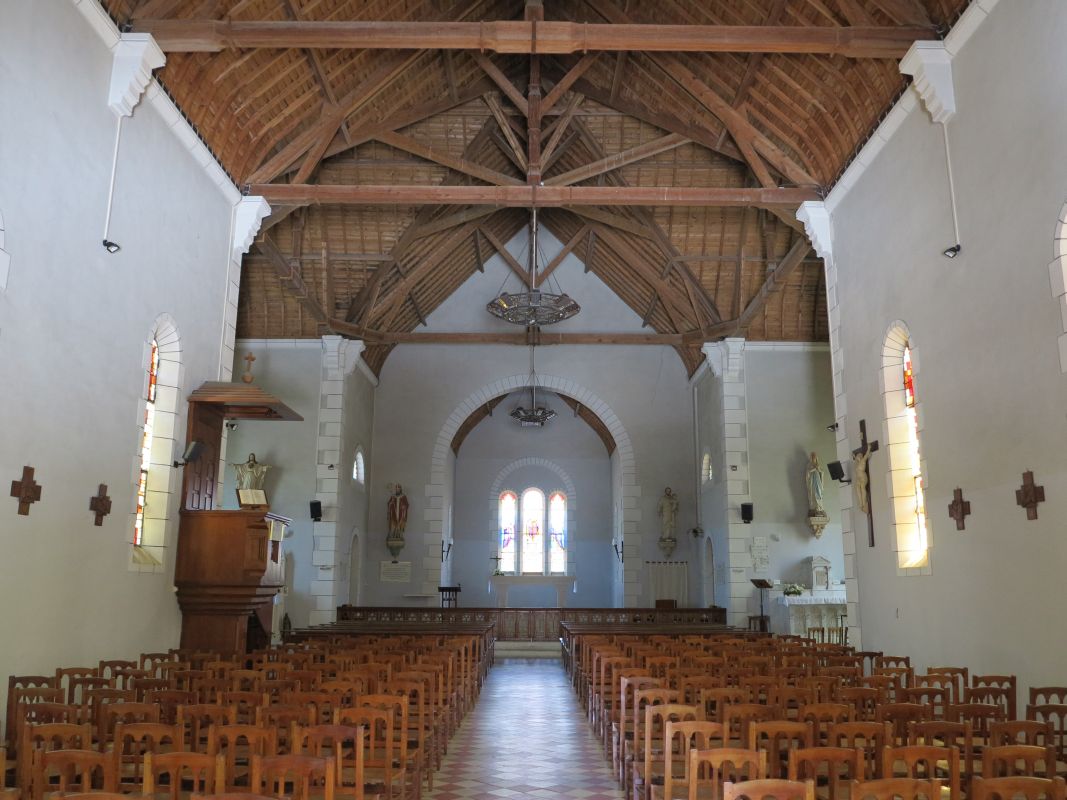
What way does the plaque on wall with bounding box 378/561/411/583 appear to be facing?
toward the camera

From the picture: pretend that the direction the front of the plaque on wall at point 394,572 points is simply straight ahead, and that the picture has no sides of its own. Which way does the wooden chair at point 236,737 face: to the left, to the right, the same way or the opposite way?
the opposite way

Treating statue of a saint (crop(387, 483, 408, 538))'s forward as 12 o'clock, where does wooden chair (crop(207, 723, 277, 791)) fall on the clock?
The wooden chair is roughly at 12 o'clock from the statue of a saint.

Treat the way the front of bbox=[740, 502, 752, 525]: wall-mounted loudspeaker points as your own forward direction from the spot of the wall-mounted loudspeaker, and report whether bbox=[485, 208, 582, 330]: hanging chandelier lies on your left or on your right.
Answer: on your right

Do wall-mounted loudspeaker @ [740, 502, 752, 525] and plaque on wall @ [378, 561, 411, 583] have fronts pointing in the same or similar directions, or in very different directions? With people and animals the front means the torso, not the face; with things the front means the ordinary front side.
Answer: same or similar directions

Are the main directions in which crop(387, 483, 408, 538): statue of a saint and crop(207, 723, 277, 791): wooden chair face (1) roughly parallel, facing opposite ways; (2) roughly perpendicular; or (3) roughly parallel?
roughly parallel, facing opposite ways

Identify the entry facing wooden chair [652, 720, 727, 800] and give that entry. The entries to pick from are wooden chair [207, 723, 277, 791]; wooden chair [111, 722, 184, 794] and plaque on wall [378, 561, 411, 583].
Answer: the plaque on wall

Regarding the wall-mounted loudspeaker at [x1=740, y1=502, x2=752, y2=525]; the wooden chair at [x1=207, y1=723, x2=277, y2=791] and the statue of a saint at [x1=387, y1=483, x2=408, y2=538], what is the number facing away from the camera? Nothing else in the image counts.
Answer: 1

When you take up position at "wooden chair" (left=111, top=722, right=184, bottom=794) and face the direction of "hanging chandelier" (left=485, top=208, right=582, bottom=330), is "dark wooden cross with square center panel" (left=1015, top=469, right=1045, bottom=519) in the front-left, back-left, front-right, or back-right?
front-right

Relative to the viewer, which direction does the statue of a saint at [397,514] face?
toward the camera

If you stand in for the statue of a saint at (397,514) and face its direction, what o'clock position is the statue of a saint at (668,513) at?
the statue of a saint at (668,513) is roughly at 9 o'clock from the statue of a saint at (397,514).

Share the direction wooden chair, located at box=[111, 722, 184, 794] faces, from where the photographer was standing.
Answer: facing away from the viewer

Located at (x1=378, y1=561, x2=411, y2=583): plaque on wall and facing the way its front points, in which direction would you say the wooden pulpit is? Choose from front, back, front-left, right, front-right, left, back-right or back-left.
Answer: front

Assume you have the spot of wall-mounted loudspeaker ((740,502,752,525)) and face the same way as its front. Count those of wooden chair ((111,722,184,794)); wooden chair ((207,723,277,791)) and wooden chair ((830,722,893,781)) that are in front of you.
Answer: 3

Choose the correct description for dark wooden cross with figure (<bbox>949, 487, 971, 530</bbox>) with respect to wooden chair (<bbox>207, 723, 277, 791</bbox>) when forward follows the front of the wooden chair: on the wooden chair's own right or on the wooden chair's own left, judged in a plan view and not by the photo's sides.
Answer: on the wooden chair's own right

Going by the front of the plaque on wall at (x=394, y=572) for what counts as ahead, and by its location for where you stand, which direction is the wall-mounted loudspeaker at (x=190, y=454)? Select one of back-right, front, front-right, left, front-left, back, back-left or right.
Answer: front

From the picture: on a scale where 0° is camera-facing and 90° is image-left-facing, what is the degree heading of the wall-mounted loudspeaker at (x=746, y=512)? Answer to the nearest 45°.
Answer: approximately 0°

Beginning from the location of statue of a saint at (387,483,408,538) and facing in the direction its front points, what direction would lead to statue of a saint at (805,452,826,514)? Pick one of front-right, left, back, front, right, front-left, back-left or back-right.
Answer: front-left
